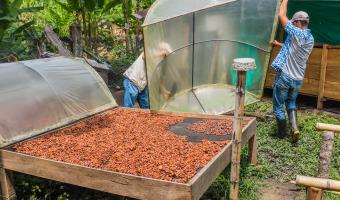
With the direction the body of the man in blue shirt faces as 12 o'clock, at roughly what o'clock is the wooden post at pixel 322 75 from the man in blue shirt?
The wooden post is roughly at 2 o'clock from the man in blue shirt.

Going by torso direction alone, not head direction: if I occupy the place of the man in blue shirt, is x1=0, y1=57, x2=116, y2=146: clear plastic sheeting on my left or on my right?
on my left

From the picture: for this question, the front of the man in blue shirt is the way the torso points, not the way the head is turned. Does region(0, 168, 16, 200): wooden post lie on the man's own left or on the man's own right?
on the man's own left

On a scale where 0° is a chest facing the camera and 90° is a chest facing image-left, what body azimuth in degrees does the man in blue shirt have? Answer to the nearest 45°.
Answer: approximately 135°

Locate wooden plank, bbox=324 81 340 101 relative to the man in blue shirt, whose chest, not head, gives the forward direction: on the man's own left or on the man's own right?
on the man's own right

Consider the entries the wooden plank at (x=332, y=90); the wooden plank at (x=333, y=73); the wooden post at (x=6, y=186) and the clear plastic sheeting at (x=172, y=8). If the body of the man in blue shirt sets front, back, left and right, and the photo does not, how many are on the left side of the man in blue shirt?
2

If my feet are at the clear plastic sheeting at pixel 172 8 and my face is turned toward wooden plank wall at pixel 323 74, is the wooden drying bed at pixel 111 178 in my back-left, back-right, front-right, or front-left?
back-right

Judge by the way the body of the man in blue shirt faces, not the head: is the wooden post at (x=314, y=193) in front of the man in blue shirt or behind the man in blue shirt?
behind

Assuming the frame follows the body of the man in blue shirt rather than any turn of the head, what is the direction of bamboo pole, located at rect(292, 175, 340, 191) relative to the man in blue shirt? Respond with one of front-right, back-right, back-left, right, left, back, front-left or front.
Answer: back-left

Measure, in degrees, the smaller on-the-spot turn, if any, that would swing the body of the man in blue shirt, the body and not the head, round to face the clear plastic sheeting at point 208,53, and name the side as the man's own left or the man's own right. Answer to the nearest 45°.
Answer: approximately 45° to the man's own left

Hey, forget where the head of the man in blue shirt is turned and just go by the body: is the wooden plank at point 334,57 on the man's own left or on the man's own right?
on the man's own right
